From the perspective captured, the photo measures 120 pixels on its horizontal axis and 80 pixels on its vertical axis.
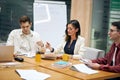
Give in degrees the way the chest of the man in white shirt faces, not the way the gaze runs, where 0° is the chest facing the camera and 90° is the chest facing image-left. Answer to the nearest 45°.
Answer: approximately 0°

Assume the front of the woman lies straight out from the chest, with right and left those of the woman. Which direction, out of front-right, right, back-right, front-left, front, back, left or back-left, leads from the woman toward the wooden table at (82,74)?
front-left

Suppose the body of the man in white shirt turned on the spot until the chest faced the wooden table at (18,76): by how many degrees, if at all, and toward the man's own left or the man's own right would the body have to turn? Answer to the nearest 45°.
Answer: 0° — they already face it

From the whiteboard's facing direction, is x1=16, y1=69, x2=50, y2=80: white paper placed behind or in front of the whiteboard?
in front

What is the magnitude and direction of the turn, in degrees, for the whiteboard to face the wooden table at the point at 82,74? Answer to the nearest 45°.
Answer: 0° — it already faces it

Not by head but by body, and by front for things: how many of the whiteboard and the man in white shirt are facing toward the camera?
2

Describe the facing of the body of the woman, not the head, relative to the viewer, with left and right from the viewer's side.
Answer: facing the viewer and to the left of the viewer

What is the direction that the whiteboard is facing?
toward the camera

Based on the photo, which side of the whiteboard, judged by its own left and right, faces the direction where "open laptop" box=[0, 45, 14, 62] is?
front

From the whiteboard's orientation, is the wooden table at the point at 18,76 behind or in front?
in front

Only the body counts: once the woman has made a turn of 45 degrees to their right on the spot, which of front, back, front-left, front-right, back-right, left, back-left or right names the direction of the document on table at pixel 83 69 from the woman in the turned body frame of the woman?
left

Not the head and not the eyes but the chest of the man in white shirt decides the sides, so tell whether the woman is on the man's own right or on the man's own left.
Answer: on the man's own left
